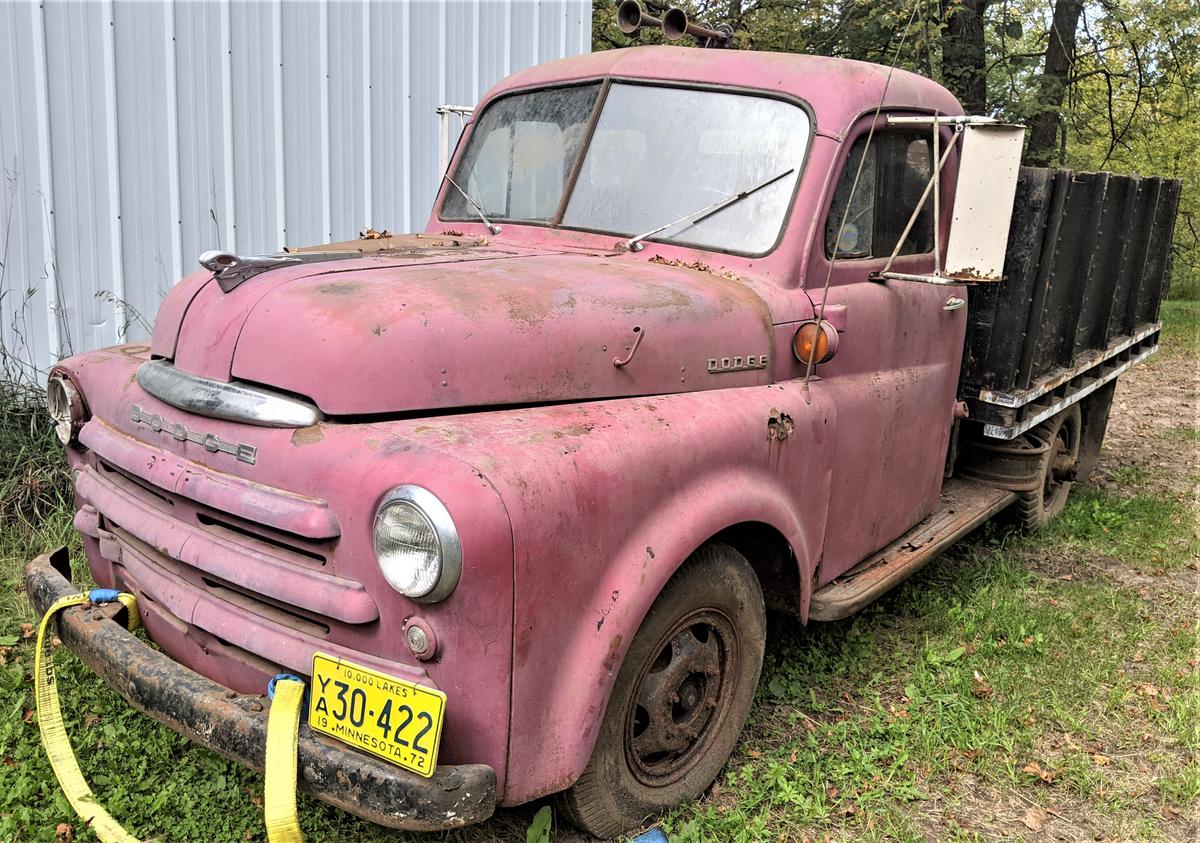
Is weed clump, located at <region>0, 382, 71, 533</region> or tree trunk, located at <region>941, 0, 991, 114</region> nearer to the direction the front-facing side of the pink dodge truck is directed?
the weed clump

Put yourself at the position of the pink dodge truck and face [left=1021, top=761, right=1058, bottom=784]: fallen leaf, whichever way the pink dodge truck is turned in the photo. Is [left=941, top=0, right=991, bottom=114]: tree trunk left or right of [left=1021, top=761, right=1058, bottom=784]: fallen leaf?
left

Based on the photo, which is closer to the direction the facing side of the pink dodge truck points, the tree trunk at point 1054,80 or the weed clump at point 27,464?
the weed clump

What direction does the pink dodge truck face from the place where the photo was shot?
facing the viewer and to the left of the viewer

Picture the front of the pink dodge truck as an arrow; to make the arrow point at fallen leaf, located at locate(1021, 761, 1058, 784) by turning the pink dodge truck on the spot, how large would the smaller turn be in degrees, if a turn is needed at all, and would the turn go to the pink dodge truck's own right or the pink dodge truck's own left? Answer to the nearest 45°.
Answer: approximately 135° to the pink dodge truck's own left

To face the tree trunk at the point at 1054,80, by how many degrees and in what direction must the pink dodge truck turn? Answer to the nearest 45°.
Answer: approximately 180°

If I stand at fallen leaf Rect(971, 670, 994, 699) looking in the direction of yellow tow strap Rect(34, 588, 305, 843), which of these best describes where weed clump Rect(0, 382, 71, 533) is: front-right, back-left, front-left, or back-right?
front-right

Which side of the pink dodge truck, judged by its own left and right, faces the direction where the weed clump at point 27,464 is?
right

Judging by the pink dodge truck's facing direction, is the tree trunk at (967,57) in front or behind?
behind
